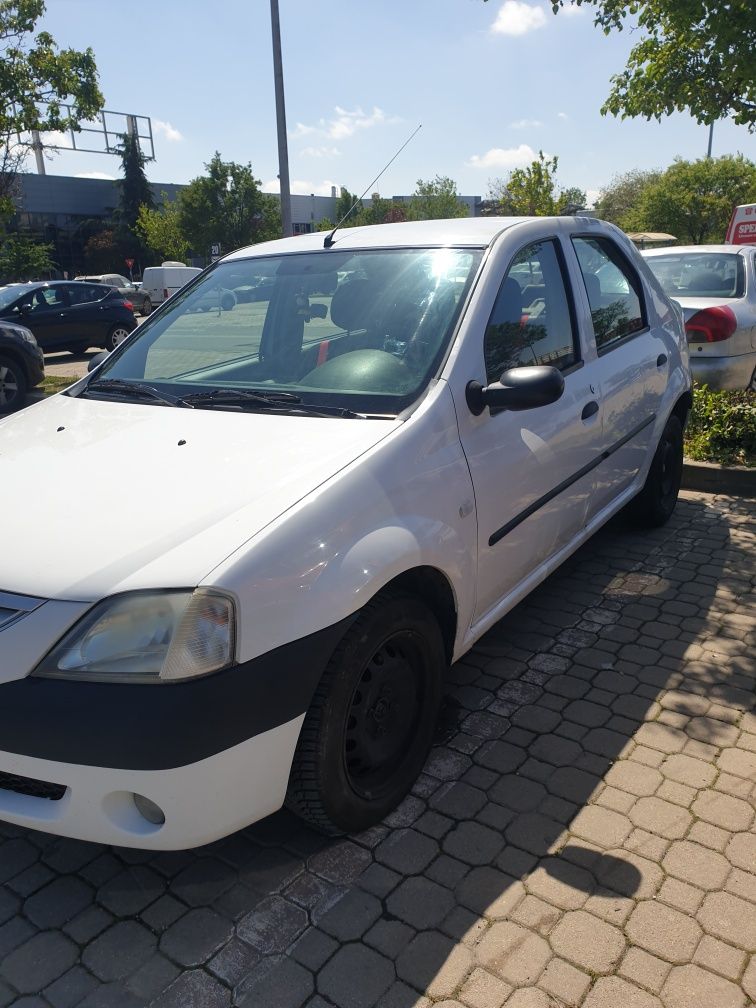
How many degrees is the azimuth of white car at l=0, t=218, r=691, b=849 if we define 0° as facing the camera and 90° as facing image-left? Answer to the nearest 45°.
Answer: approximately 45°

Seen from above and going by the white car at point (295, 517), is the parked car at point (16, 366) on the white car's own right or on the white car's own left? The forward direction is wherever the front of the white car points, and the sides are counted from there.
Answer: on the white car's own right

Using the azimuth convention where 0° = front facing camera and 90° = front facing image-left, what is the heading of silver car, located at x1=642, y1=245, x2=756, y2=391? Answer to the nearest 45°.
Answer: approximately 225°

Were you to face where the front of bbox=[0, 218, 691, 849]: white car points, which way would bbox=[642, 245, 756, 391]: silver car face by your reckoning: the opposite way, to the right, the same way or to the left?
the opposite way

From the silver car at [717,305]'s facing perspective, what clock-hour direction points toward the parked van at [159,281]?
The parked van is roughly at 9 o'clock from the silver car.

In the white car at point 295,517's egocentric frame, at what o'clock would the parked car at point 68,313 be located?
The parked car is roughly at 4 o'clock from the white car.

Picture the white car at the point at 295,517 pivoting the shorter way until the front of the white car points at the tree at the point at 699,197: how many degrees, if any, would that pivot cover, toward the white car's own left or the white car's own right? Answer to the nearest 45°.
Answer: approximately 180°

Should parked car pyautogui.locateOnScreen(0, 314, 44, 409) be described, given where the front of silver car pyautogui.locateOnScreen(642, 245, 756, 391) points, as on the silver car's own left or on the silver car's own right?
on the silver car's own left

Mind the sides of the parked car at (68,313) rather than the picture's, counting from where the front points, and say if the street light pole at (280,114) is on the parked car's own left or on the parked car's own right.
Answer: on the parked car's own left

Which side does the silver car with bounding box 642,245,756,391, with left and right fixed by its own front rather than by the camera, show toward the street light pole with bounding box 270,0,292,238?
left

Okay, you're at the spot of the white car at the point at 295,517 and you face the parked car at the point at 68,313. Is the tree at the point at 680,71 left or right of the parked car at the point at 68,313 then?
right
